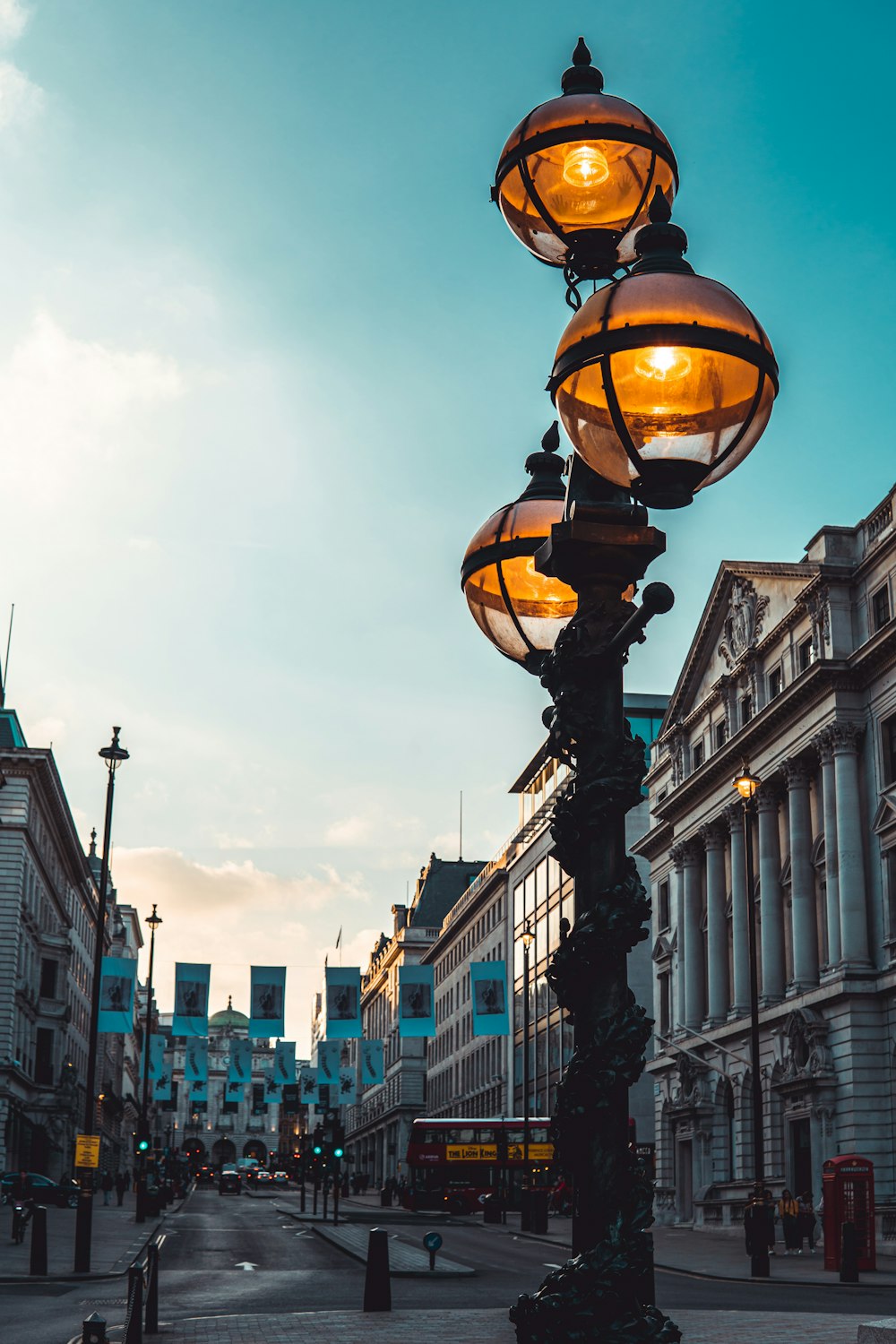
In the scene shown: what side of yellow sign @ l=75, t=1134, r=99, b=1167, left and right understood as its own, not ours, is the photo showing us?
front

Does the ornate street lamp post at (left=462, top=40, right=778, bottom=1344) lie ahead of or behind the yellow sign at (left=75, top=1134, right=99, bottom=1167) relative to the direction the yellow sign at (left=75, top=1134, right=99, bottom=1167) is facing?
ahead

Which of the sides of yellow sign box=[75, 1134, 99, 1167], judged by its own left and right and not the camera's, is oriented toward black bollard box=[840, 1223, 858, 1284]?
left

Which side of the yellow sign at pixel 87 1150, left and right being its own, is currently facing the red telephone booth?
left

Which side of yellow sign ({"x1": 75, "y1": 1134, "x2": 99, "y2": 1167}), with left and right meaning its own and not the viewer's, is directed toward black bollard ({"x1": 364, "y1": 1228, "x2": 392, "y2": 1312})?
front

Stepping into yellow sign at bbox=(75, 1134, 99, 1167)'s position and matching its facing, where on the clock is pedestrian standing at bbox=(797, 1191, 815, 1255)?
The pedestrian standing is roughly at 8 o'clock from the yellow sign.

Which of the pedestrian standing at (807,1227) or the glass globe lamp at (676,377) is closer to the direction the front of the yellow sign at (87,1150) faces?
the glass globe lamp

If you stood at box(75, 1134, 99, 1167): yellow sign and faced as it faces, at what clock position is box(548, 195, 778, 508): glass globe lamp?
The glass globe lamp is roughly at 12 o'clock from the yellow sign.

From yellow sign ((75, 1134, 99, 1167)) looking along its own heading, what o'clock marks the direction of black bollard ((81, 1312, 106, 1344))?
The black bollard is roughly at 12 o'clock from the yellow sign.

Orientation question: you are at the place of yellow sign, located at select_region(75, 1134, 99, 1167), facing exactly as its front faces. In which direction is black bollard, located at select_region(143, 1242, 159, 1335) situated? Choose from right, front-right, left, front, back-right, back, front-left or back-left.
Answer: front

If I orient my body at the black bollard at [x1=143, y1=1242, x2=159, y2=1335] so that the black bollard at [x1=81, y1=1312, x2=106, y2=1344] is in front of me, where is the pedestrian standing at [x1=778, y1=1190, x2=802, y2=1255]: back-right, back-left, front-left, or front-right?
back-left

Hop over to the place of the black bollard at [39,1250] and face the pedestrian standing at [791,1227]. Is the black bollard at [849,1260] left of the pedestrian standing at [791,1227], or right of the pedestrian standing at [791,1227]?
right

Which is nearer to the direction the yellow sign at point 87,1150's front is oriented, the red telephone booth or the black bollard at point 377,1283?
the black bollard
